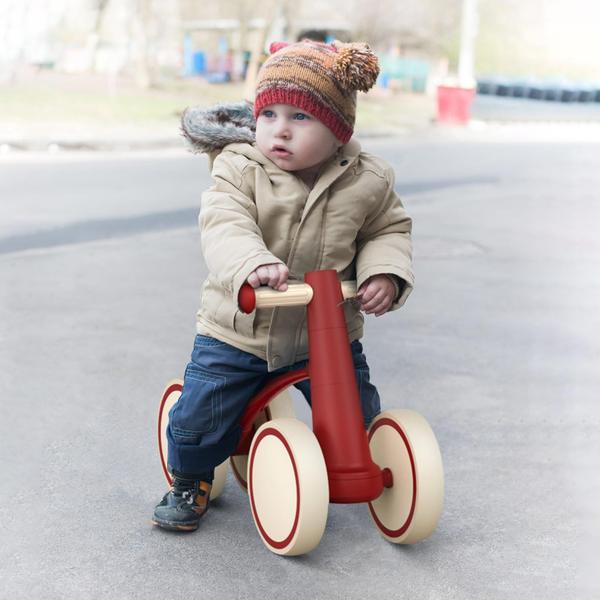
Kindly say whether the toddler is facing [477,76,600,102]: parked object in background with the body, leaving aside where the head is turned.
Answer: no

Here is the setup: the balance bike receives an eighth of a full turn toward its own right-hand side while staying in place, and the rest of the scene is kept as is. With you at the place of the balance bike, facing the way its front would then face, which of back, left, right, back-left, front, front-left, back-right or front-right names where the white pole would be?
back

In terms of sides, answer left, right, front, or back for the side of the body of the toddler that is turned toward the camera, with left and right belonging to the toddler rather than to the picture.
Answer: front

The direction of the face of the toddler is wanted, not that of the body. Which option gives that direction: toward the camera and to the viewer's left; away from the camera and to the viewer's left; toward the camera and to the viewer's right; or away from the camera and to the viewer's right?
toward the camera and to the viewer's left

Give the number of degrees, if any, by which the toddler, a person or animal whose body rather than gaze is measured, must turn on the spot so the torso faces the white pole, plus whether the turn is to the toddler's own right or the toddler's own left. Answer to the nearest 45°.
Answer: approximately 180°

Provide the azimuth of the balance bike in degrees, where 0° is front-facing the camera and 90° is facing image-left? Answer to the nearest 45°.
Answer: approximately 315°
